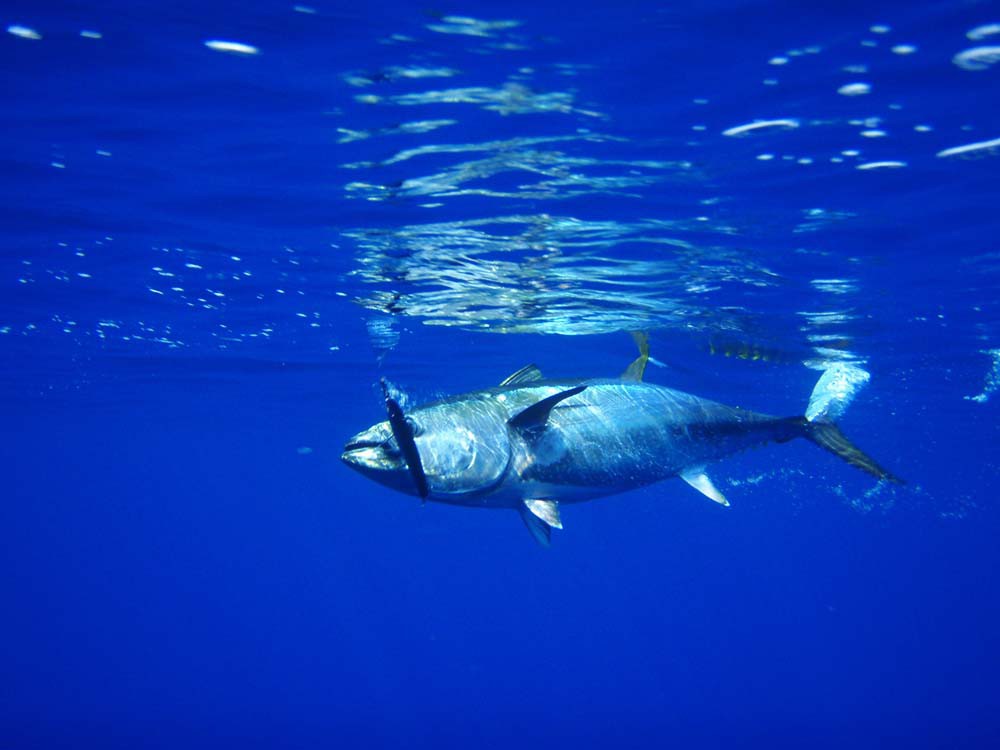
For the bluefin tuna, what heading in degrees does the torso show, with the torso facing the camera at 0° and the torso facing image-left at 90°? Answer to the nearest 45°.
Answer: approximately 90°
